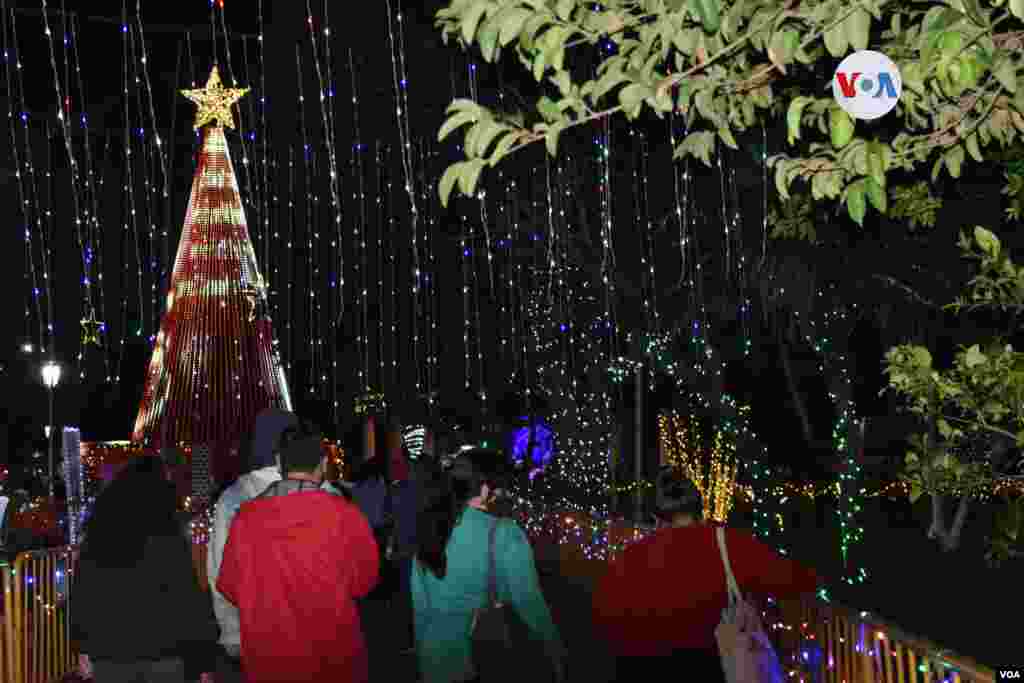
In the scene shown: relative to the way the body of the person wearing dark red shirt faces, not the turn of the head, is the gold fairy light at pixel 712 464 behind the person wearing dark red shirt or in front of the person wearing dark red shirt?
in front

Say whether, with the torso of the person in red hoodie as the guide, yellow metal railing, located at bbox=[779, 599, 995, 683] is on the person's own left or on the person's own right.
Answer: on the person's own right

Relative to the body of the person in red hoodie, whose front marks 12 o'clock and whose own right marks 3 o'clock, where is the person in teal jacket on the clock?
The person in teal jacket is roughly at 2 o'clock from the person in red hoodie.

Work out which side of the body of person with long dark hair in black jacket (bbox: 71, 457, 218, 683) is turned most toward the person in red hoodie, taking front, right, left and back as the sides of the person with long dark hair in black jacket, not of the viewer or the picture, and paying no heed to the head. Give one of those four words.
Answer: right

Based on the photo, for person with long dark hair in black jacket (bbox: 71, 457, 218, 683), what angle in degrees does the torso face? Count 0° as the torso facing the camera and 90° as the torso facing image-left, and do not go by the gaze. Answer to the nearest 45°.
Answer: approximately 180°

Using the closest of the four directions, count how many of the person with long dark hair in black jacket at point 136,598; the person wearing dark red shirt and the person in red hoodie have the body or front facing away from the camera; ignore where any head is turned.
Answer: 3

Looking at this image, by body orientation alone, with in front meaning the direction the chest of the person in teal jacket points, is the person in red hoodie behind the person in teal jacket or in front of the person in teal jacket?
behind

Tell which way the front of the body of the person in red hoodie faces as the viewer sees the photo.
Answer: away from the camera

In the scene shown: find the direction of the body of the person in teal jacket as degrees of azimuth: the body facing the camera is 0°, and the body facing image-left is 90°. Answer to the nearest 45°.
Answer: approximately 225°

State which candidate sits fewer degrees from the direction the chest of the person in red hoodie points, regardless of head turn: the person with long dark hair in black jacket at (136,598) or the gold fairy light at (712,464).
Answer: the gold fairy light

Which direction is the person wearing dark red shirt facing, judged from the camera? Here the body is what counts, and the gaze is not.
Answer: away from the camera
